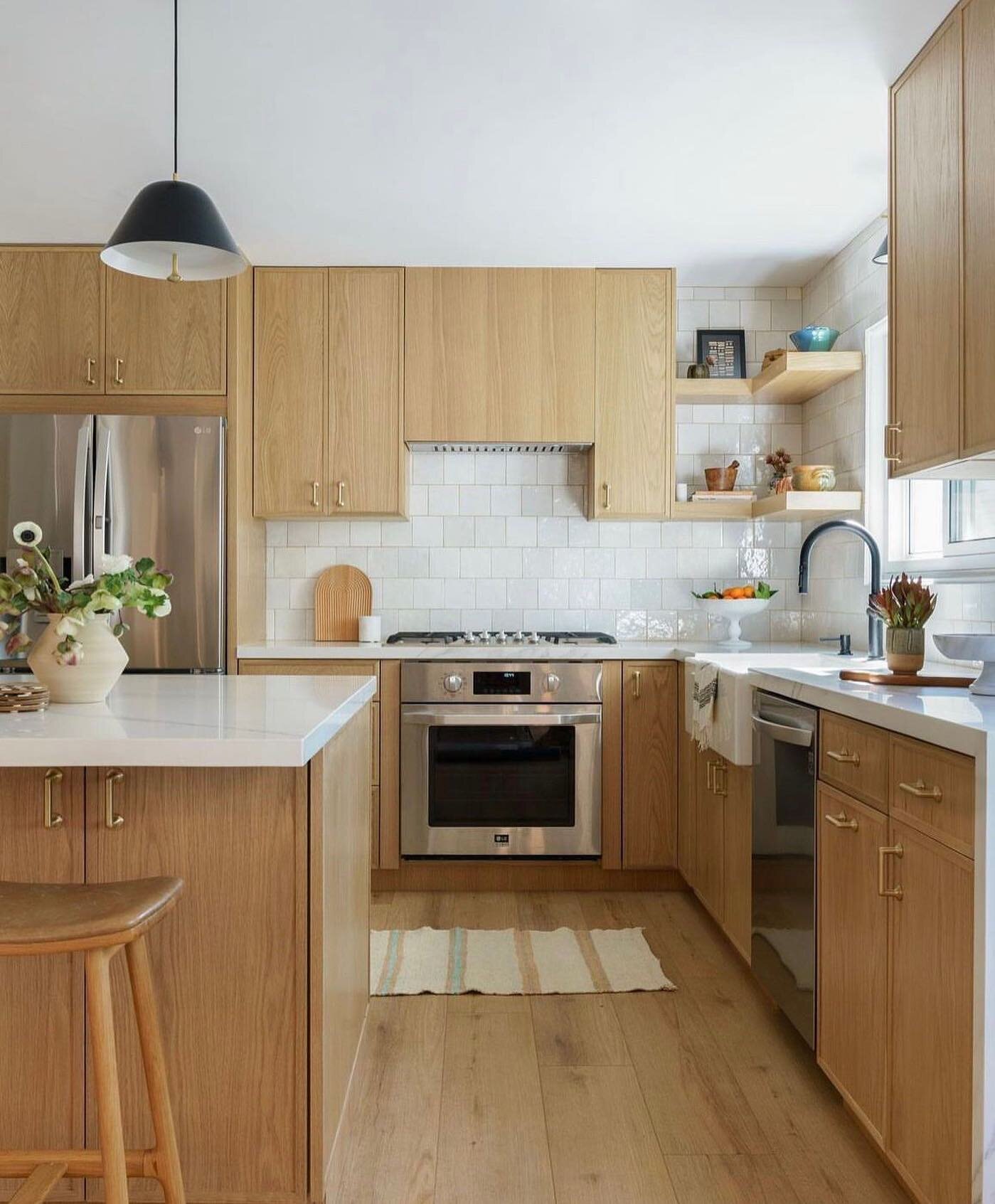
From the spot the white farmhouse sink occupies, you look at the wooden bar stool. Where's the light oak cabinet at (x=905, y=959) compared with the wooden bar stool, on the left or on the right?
left

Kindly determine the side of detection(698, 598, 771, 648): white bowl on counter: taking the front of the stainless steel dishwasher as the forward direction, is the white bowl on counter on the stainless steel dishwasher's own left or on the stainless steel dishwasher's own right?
on the stainless steel dishwasher's own right

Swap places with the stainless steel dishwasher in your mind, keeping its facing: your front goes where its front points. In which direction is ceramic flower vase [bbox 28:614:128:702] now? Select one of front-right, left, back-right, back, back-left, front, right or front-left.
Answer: front-left

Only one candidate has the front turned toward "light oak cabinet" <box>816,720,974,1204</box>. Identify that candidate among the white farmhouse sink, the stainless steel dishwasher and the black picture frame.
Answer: the black picture frame

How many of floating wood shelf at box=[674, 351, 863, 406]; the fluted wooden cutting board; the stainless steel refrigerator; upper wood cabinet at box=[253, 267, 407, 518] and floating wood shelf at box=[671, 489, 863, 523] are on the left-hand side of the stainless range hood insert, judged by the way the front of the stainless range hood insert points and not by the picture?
2

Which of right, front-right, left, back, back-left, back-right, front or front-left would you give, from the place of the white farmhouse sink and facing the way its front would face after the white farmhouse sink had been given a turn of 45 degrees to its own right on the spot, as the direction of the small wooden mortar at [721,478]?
front-right

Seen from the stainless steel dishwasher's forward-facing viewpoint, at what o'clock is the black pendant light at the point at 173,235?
The black pendant light is roughly at 11 o'clock from the stainless steel dishwasher.

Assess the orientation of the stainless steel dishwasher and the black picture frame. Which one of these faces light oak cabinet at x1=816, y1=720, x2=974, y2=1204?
the black picture frame

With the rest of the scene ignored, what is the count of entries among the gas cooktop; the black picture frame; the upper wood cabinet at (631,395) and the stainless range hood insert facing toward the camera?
4

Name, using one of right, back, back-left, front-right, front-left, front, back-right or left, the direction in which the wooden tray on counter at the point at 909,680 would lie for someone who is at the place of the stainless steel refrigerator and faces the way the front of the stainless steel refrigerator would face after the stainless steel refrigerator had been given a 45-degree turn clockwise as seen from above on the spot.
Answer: left

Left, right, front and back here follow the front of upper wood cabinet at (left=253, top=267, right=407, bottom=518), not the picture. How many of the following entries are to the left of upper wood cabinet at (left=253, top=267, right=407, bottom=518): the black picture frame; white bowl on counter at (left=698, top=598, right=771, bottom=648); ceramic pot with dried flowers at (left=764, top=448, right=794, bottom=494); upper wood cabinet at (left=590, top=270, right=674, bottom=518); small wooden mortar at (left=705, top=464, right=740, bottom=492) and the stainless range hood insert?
6

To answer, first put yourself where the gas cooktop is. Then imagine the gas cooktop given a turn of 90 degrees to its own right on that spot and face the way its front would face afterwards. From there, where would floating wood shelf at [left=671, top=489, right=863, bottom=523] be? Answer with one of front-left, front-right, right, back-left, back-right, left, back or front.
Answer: back

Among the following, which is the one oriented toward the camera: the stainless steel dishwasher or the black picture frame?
the black picture frame

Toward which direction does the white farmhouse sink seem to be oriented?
to the viewer's left

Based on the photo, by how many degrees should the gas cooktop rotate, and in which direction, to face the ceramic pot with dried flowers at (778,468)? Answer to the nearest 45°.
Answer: approximately 90° to its left

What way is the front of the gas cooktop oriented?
toward the camera

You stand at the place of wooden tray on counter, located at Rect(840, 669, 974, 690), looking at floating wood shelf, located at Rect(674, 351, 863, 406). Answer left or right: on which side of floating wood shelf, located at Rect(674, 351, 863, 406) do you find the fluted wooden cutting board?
left

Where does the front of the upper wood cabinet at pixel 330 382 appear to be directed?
toward the camera

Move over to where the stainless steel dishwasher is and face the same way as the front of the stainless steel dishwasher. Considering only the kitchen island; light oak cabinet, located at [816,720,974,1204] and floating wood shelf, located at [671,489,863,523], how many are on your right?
1

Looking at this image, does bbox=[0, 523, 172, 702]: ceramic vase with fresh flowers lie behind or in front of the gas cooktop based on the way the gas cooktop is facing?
in front

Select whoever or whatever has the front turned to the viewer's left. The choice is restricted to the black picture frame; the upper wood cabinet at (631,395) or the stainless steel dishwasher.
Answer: the stainless steel dishwasher

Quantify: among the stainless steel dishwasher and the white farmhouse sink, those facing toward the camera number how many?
0
